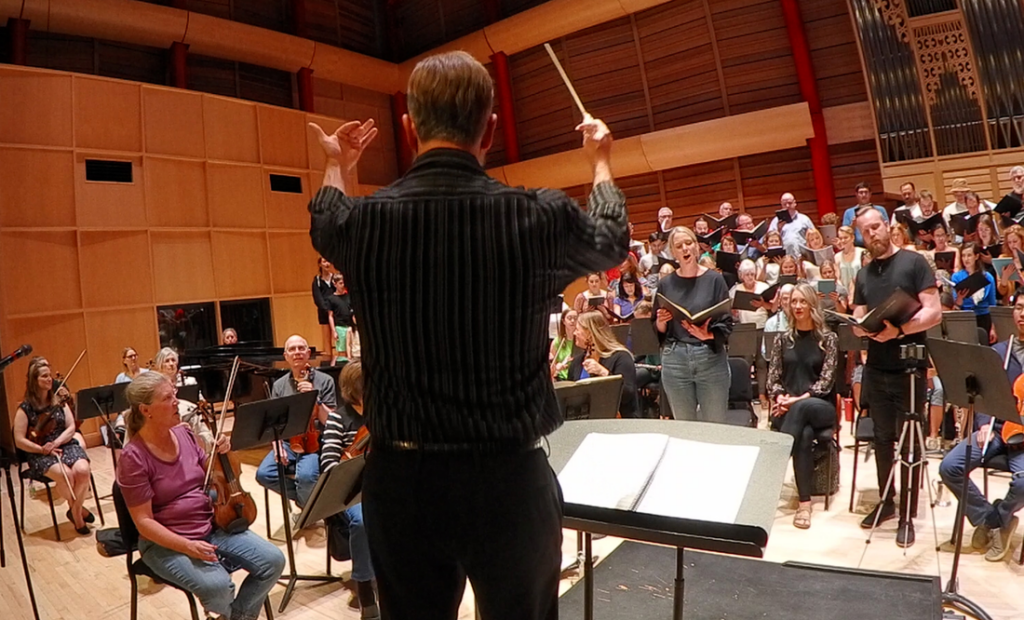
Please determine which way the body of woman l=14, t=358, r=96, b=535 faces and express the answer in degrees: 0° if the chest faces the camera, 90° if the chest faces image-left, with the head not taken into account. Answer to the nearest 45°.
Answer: approximately 315°

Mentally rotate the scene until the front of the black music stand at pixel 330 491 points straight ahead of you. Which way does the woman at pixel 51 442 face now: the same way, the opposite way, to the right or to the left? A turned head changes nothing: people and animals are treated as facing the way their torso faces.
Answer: the opposite way

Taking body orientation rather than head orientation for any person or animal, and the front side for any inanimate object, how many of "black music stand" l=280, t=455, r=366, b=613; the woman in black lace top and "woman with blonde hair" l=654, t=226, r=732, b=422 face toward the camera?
2

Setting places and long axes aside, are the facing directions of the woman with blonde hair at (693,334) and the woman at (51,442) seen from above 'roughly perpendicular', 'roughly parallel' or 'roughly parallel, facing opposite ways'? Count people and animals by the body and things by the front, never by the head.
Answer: roughly perpendicular

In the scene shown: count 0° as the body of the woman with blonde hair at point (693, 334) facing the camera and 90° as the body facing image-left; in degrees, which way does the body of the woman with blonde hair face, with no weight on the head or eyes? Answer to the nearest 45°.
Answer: approximately 0°
